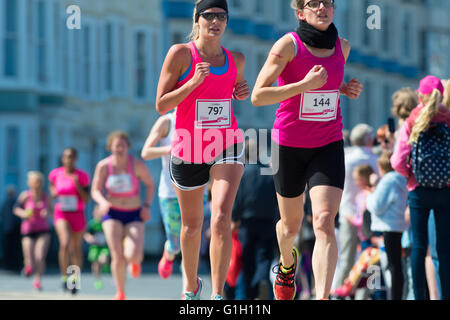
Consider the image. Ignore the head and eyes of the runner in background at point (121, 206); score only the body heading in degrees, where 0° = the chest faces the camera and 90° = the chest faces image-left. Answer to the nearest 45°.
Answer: approximately 0°

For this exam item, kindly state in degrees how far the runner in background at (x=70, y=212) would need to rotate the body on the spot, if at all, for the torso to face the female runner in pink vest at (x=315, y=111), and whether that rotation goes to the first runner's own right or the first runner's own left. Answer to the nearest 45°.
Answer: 0° — they already face them

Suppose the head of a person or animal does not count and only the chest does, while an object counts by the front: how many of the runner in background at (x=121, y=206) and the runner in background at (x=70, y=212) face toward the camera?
2

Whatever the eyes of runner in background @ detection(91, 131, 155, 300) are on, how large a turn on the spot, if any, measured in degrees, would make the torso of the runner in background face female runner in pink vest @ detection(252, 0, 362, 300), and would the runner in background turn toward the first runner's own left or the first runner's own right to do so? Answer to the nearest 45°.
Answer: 0° — they already face them

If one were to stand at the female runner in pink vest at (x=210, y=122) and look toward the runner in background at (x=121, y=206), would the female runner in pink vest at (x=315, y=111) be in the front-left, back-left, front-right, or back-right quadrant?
back-right

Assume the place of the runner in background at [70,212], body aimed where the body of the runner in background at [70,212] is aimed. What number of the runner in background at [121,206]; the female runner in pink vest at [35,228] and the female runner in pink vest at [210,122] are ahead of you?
2
